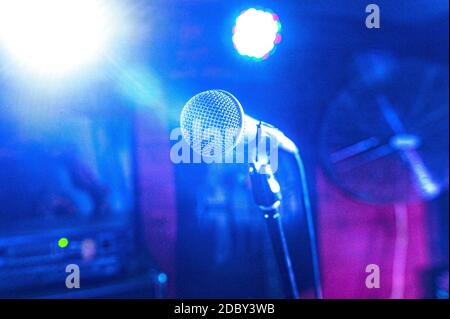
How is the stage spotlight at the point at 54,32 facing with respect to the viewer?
toward the camera

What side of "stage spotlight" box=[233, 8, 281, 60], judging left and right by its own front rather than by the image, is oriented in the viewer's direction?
front

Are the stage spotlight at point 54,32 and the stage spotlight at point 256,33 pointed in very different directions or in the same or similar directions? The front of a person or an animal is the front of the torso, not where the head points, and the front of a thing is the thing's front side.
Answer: same or similar directions
